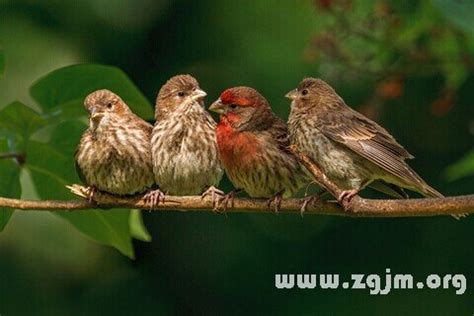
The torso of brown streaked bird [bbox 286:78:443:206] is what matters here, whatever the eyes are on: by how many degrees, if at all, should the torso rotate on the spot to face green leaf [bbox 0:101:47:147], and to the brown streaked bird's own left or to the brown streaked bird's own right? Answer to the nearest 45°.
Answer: approximately 45° to the brown streaked bird's own left

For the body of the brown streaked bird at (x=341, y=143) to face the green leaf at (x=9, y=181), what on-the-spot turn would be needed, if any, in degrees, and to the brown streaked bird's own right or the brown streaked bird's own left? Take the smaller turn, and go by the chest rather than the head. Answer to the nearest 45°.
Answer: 0° — it already faces it

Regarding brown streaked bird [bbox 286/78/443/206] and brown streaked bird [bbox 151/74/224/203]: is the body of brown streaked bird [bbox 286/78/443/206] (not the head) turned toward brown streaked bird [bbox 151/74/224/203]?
yes

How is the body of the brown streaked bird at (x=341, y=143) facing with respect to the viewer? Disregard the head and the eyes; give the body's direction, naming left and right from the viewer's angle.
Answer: facing to the left of the viewer
